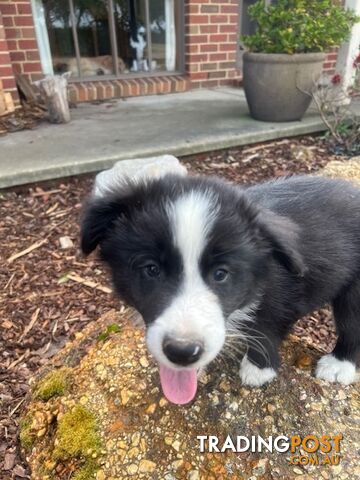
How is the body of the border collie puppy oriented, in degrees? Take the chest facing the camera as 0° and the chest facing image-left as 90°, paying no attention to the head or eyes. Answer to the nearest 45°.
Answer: approximately 45°

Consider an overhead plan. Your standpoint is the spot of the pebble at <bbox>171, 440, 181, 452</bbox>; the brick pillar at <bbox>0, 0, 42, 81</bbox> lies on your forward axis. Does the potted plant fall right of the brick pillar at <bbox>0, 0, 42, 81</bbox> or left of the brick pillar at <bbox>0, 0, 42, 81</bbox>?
right

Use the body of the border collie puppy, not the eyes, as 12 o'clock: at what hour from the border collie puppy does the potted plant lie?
The potted plant is roughly at 5 o'clock from the border collie puppy.

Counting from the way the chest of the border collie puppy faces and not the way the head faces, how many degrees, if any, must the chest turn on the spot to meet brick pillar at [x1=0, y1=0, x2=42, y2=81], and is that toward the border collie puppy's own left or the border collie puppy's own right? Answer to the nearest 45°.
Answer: approximately 90° to the border collie puppy's own right

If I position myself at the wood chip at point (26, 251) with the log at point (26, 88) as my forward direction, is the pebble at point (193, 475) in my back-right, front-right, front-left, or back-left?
back-right

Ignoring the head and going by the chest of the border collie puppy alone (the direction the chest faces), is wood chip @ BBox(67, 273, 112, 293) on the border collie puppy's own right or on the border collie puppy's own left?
on the border collie puppy's own right

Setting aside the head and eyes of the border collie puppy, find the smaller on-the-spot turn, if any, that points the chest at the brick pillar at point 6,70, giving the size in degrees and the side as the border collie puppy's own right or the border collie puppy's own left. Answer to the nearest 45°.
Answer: approximately 90° to the border collie puppy's own right

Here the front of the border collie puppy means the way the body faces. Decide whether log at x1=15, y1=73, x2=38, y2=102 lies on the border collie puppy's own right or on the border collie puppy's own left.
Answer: on the border collie puppy's own right
